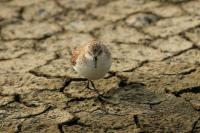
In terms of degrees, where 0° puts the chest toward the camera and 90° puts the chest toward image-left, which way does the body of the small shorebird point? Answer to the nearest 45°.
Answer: approximately 0°
